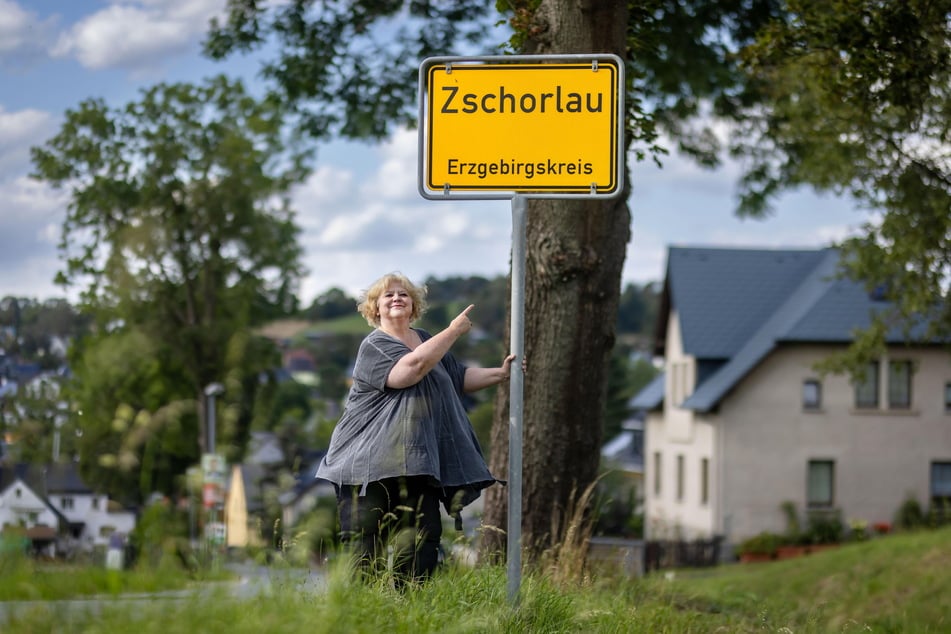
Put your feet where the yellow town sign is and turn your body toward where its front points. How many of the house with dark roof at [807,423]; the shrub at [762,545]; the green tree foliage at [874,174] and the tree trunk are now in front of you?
0

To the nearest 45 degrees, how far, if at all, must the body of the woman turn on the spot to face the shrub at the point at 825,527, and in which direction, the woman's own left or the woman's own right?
approximately 135° to the woman's own left

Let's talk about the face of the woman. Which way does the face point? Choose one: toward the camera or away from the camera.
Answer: toward the camera

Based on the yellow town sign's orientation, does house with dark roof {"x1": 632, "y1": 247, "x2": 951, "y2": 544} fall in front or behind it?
behind

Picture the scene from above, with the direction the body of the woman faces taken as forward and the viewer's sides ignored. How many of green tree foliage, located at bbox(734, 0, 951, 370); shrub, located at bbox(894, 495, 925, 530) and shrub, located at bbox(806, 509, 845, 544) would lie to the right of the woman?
0

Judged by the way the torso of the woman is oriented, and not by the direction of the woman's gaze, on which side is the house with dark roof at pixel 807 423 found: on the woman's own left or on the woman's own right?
on the woman's own left

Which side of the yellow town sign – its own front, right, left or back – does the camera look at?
front

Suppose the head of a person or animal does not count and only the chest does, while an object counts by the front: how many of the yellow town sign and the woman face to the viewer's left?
0

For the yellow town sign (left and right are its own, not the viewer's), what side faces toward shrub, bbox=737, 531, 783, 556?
back

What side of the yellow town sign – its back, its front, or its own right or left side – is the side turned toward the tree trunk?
back

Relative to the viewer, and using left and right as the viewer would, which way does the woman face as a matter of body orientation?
facing the viewer and to the right of the viewer

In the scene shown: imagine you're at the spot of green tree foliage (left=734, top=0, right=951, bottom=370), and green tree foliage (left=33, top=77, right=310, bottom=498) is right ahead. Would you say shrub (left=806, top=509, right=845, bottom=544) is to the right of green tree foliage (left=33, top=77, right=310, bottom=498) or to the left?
right
